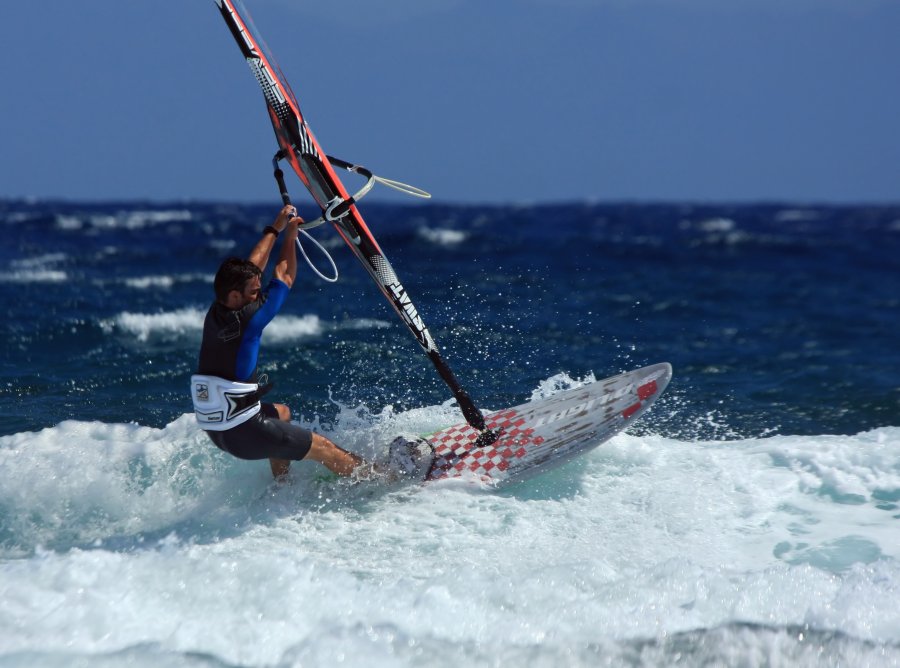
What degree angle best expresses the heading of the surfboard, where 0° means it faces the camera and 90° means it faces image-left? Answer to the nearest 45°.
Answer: approximately 270°

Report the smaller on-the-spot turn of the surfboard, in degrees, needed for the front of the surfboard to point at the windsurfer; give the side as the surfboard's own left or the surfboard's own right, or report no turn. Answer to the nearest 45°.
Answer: approximately 135° to the surfboard's own right
